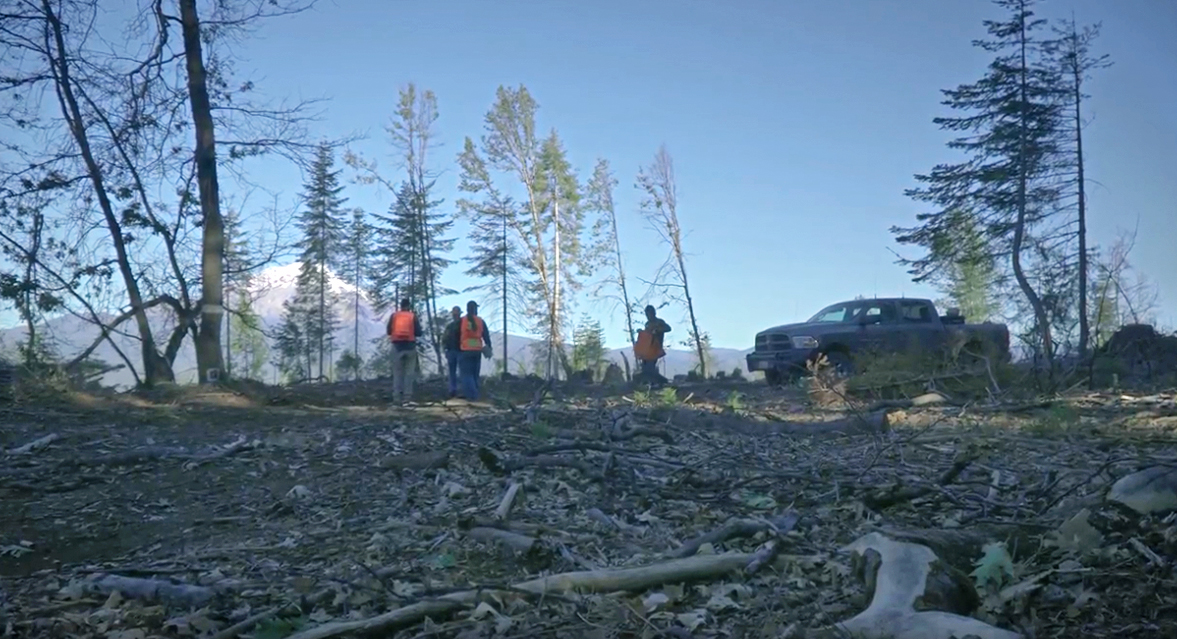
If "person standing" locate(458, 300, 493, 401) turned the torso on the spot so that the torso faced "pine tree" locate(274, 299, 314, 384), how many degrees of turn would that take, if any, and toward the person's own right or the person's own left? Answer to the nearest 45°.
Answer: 0° — they already face it

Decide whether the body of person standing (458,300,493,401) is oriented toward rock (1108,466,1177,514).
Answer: no

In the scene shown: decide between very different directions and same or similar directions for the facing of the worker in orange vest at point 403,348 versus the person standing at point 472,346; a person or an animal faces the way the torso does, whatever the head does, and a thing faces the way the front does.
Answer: same or similar directions

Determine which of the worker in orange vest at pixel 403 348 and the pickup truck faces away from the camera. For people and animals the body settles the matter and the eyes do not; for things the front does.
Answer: the worker in orange vest

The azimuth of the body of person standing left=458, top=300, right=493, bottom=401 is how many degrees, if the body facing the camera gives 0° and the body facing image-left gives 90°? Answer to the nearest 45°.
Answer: approximately 180°

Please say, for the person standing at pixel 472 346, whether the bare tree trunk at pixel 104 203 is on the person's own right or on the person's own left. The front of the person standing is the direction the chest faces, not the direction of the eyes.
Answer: on the person's own left

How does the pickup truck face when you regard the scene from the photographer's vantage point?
facing the viewer and to the left of the viewer

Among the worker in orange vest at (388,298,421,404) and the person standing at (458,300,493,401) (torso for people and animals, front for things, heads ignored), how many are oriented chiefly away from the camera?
2

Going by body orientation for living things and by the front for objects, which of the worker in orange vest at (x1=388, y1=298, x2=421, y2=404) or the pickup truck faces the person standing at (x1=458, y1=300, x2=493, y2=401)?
the pickup truck

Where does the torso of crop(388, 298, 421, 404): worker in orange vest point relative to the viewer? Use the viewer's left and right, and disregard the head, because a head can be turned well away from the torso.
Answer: facing away from the viewer

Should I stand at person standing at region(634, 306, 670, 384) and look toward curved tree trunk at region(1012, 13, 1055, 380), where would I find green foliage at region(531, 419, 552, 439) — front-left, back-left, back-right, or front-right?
back-right

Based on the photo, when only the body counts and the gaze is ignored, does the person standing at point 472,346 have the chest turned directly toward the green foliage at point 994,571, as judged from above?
no

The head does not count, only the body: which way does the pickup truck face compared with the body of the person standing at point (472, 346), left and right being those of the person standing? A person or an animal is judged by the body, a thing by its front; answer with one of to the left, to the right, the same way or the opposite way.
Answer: to the left

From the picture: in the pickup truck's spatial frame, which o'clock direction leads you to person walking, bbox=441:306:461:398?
The person walking is roughly at 12 o'clock from the pickup truck.

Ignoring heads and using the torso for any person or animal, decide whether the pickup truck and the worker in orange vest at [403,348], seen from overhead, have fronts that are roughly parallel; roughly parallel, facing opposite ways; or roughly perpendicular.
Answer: roughly perpendicular

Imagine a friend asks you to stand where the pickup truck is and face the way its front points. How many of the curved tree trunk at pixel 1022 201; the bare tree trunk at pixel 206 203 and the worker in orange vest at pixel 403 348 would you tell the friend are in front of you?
2
